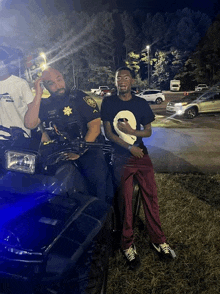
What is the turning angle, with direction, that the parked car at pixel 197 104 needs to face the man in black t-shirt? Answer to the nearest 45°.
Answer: approximately 45° to its left

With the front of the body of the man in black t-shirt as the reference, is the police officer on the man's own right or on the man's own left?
on the man's own right

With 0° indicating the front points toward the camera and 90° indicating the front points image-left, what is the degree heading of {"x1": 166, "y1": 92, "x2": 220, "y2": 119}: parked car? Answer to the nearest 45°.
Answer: approximately 45°

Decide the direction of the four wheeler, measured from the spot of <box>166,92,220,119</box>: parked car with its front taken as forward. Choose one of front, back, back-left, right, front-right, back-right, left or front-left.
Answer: front-left

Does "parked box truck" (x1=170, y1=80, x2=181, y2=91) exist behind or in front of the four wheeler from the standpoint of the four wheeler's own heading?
behind

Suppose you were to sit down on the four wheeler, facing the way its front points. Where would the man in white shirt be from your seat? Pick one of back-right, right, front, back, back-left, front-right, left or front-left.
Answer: back-right
